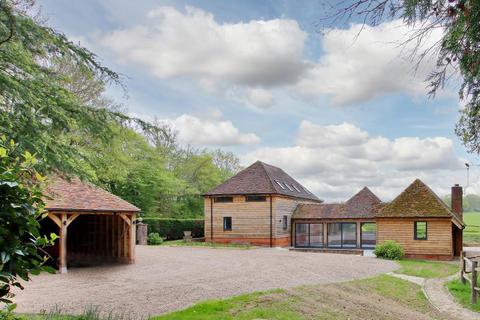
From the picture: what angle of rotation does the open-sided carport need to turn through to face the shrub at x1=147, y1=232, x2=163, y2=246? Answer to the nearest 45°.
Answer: approximately 135° to its left

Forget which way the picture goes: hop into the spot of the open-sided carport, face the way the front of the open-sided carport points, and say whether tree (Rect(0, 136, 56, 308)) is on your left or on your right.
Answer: on your right

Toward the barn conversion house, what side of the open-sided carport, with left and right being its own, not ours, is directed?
left

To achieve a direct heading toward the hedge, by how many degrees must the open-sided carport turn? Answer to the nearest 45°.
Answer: approximately 135° to its left

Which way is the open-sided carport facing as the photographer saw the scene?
facing the viewer and to the right of the viewer

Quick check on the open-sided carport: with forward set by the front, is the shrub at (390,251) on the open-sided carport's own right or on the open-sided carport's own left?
on the open-sided carport's own left
